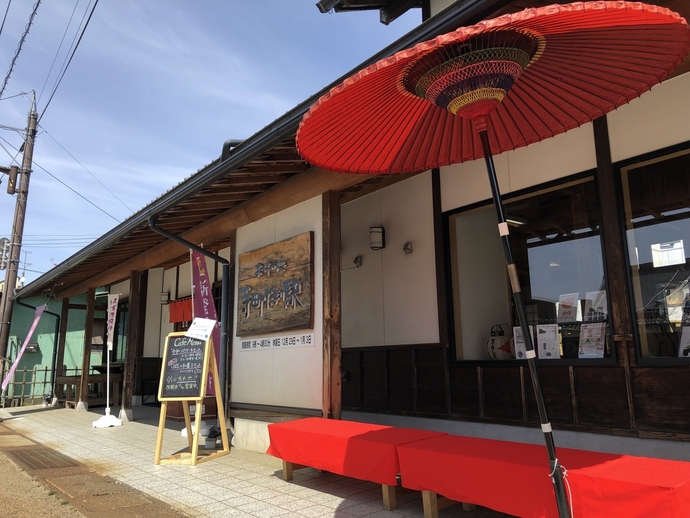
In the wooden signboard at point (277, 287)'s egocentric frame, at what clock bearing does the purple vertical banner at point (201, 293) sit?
The purple vertical banner is roughly at 3 o'clock from the wooden signboard.

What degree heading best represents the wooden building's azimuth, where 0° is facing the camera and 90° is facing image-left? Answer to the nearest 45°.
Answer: approximately 45°

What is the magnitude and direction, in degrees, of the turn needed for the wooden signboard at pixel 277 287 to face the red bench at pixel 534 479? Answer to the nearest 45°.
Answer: approximately 45° to its left

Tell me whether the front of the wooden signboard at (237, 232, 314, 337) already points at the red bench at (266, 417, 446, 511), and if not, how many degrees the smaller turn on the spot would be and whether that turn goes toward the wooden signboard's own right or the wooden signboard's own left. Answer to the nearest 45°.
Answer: approximately 45° to the wooden signboard's own left
